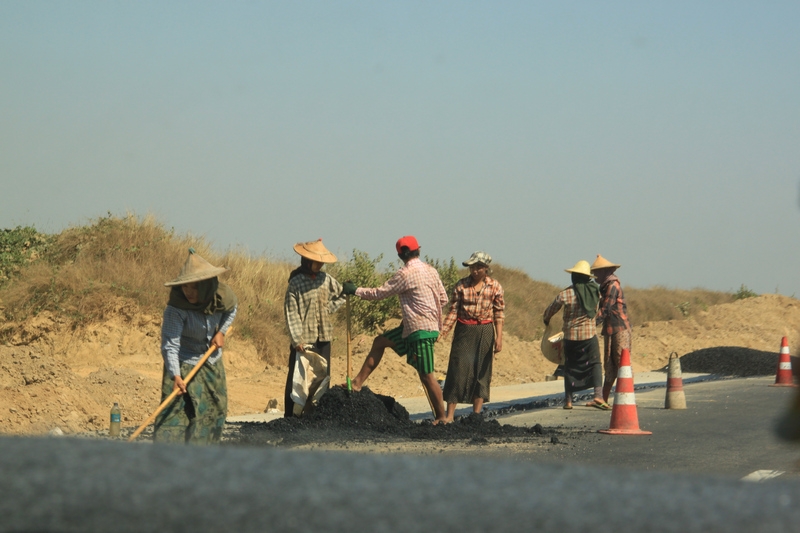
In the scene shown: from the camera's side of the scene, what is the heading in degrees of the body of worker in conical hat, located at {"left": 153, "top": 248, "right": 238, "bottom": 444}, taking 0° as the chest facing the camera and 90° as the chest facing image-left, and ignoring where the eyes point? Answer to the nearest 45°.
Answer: approximately 45°

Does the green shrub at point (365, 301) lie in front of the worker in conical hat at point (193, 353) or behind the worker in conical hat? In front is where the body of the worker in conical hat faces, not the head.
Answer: behind

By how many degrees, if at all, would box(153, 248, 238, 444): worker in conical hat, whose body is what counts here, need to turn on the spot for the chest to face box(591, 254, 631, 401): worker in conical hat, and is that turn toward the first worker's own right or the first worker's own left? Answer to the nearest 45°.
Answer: approximately 180°

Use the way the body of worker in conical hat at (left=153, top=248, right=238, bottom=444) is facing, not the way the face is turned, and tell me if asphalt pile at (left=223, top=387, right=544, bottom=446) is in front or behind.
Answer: behind

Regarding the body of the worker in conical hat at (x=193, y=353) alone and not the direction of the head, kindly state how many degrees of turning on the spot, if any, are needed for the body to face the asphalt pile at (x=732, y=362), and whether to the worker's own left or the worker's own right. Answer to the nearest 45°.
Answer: approximately 180°
